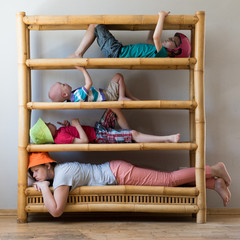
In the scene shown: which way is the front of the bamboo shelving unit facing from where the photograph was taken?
facing the viewer
